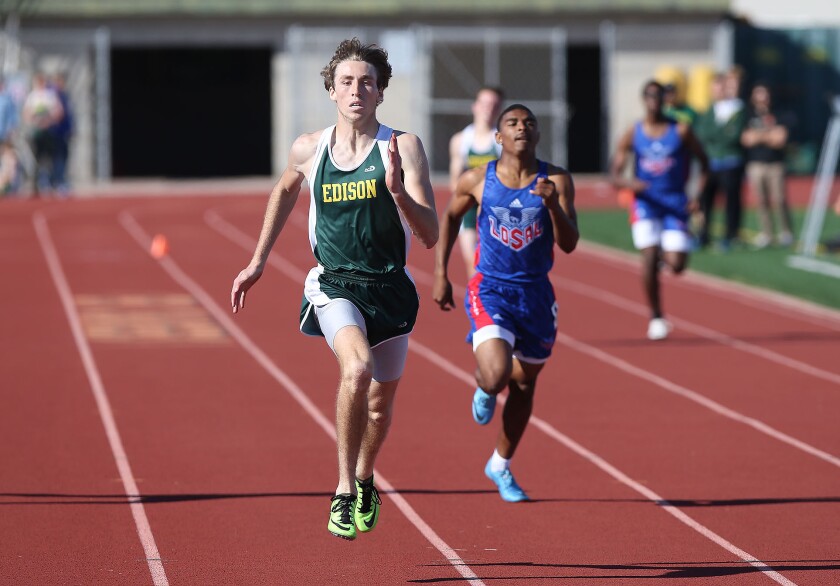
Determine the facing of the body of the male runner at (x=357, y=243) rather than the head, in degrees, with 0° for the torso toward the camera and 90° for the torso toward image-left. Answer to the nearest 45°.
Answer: approximately 0°

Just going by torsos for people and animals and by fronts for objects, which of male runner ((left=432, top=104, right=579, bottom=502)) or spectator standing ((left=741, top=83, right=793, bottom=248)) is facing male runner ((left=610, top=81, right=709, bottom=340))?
the spectator standing

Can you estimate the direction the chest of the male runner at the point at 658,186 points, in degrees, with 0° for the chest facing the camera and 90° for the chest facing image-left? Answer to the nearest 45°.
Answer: approximately 0°

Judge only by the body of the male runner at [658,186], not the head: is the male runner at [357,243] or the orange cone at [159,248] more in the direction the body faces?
the male runner

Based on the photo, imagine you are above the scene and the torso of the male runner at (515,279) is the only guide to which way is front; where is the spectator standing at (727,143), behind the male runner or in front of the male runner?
behind

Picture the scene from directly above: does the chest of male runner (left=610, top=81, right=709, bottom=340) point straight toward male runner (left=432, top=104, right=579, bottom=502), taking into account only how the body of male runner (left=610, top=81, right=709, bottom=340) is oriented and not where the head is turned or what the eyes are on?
yes
